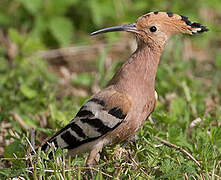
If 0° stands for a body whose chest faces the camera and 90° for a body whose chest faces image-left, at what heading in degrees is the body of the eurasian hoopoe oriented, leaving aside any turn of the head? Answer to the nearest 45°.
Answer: approximately 270°
